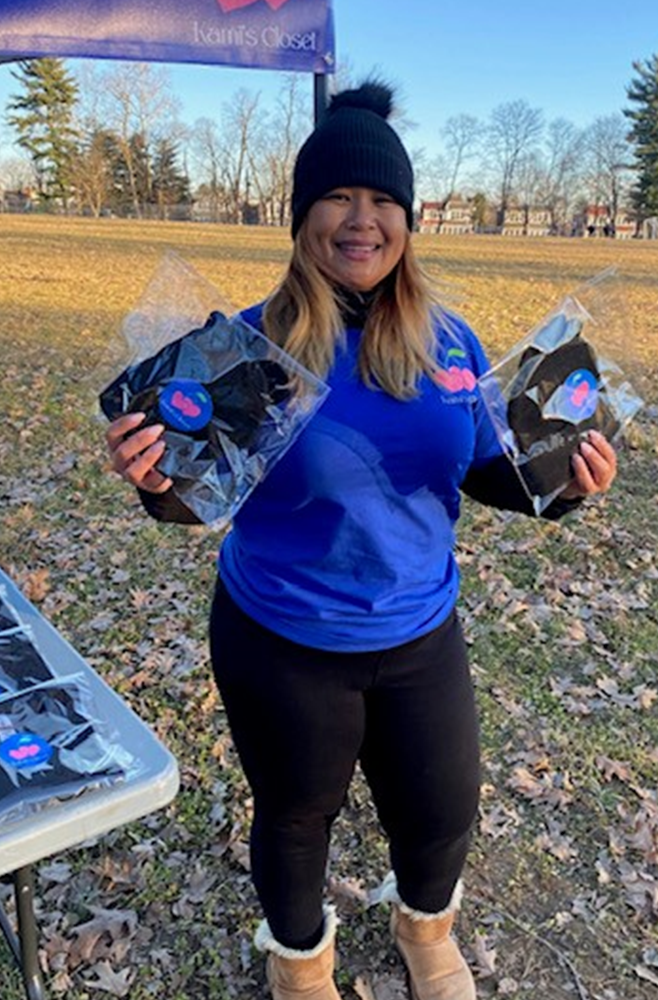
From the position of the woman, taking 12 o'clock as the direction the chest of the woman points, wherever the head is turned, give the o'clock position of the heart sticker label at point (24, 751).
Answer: The heart sticker label is roughly at 2 o'clock from the woman.

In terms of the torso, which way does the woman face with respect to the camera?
toward the camera

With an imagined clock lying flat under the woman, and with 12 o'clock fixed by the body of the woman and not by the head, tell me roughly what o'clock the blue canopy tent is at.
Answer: The blue canopy tent is roughly at 5 o'clock from the woman.

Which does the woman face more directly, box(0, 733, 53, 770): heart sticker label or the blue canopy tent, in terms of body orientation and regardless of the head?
the heart sticker label

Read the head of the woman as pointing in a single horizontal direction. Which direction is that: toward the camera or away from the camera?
toward the camera

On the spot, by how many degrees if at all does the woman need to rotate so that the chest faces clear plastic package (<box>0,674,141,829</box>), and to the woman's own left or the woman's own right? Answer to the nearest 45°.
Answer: approximately 45° to the woman's own right
